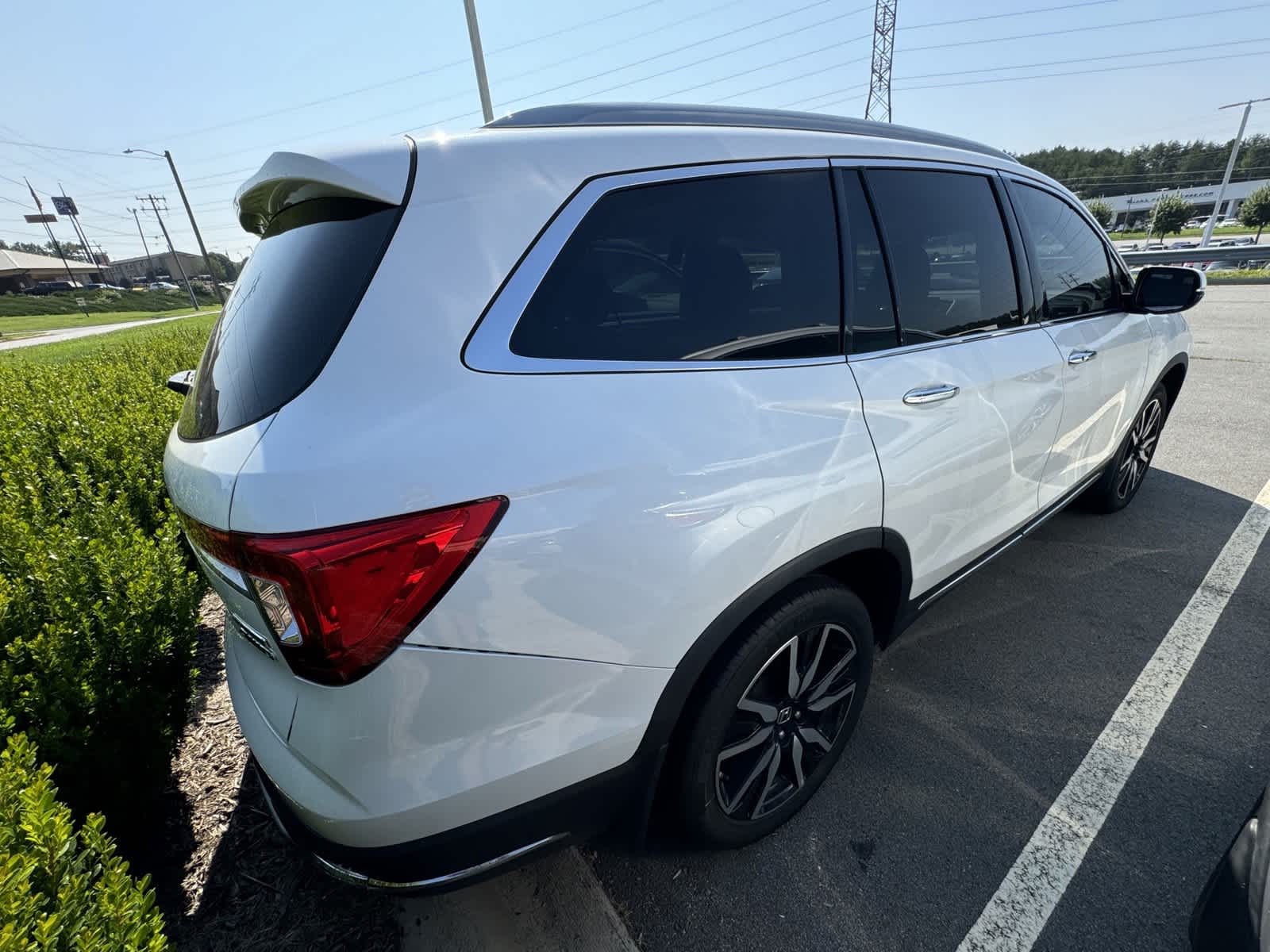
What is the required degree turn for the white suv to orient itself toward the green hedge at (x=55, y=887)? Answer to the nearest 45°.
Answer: approximately 180°

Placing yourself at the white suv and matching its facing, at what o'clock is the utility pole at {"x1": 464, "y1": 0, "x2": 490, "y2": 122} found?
The utility pole is roughly at 10 o'clock from the white suv.

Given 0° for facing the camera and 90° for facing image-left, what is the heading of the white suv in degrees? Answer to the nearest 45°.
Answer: approximately 225°

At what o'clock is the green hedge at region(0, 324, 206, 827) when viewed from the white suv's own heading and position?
The green hedge is roughly at 8 o'clock from the white suv.

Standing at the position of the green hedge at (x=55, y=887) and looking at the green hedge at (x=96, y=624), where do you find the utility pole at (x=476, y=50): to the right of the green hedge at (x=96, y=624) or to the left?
right

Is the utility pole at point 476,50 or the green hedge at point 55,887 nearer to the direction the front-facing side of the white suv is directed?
the utility pole
